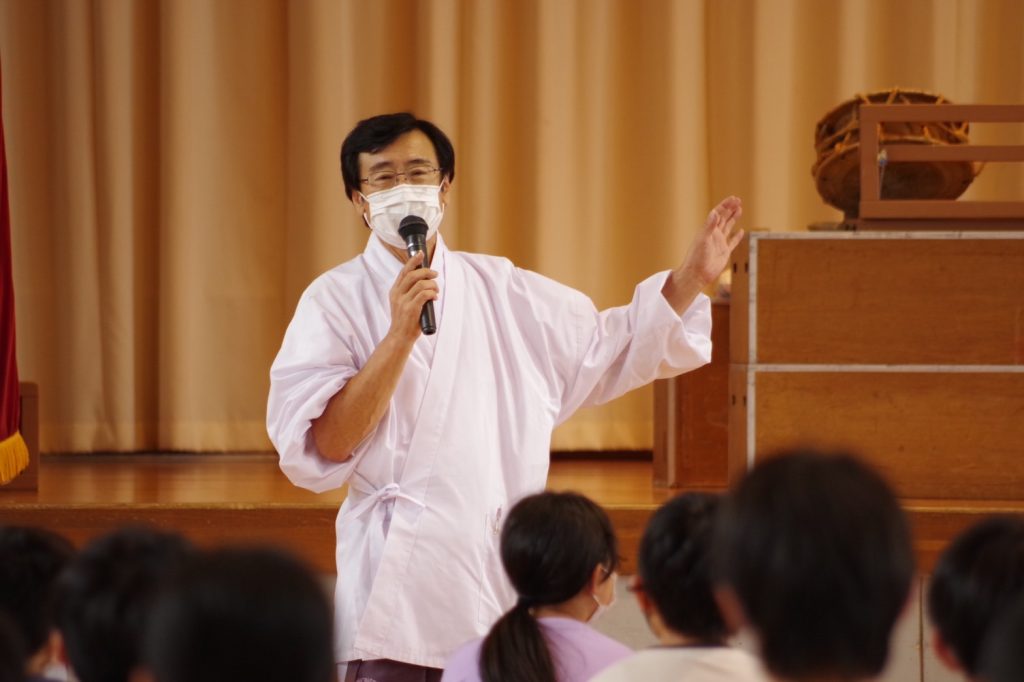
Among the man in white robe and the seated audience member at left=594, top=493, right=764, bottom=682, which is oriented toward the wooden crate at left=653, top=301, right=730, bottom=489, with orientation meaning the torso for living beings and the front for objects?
the seated audience member

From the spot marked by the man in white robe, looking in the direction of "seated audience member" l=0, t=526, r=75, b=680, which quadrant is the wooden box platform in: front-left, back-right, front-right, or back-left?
back-left

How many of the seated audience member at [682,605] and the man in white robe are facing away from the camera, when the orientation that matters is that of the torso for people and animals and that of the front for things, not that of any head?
1

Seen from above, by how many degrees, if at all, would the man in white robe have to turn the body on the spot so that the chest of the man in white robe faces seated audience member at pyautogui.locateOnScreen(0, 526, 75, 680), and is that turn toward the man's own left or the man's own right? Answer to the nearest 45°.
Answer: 0° — they already face them

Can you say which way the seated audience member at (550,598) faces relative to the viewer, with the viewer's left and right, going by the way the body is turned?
facing away from the viewer and to the right of the viewer

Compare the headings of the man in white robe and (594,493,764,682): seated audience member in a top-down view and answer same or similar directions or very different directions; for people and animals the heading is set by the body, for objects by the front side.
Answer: very different directions

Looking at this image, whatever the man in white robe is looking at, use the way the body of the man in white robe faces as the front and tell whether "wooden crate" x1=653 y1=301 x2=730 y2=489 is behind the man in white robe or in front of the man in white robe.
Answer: behind

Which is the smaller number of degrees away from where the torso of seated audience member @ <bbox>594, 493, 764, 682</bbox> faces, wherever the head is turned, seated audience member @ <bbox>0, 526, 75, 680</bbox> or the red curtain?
the red curtain

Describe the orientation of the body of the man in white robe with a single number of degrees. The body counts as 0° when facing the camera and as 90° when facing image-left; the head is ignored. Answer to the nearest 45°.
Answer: approximately 0°

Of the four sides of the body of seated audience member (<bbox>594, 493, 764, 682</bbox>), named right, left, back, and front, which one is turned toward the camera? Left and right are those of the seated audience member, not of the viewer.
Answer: back

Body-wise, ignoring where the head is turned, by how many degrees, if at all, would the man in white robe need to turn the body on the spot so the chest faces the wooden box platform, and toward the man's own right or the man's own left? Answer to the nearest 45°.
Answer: approximately 135° to the man's own left

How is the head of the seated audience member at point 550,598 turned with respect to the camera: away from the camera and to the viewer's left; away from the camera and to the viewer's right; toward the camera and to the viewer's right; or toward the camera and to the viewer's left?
away from the camera and to the viewer's right

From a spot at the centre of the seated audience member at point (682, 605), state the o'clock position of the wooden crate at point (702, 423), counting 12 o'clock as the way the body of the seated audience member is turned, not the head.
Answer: The wooden crate is roughly at 12 o'clock from the seated audience member.
